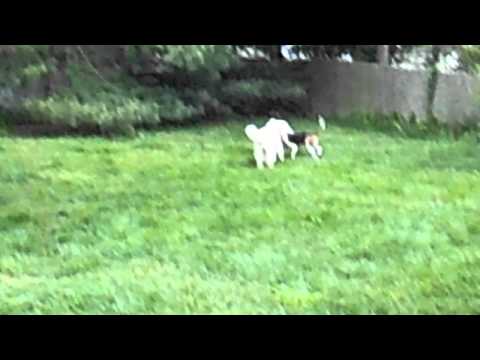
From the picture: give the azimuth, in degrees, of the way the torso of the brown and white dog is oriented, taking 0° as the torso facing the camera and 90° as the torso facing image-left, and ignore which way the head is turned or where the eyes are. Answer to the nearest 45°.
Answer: approximately 90°
